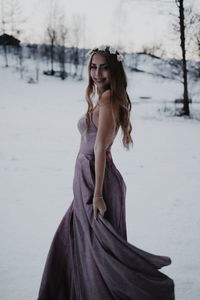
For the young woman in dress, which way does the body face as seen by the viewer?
to the viewer's left
